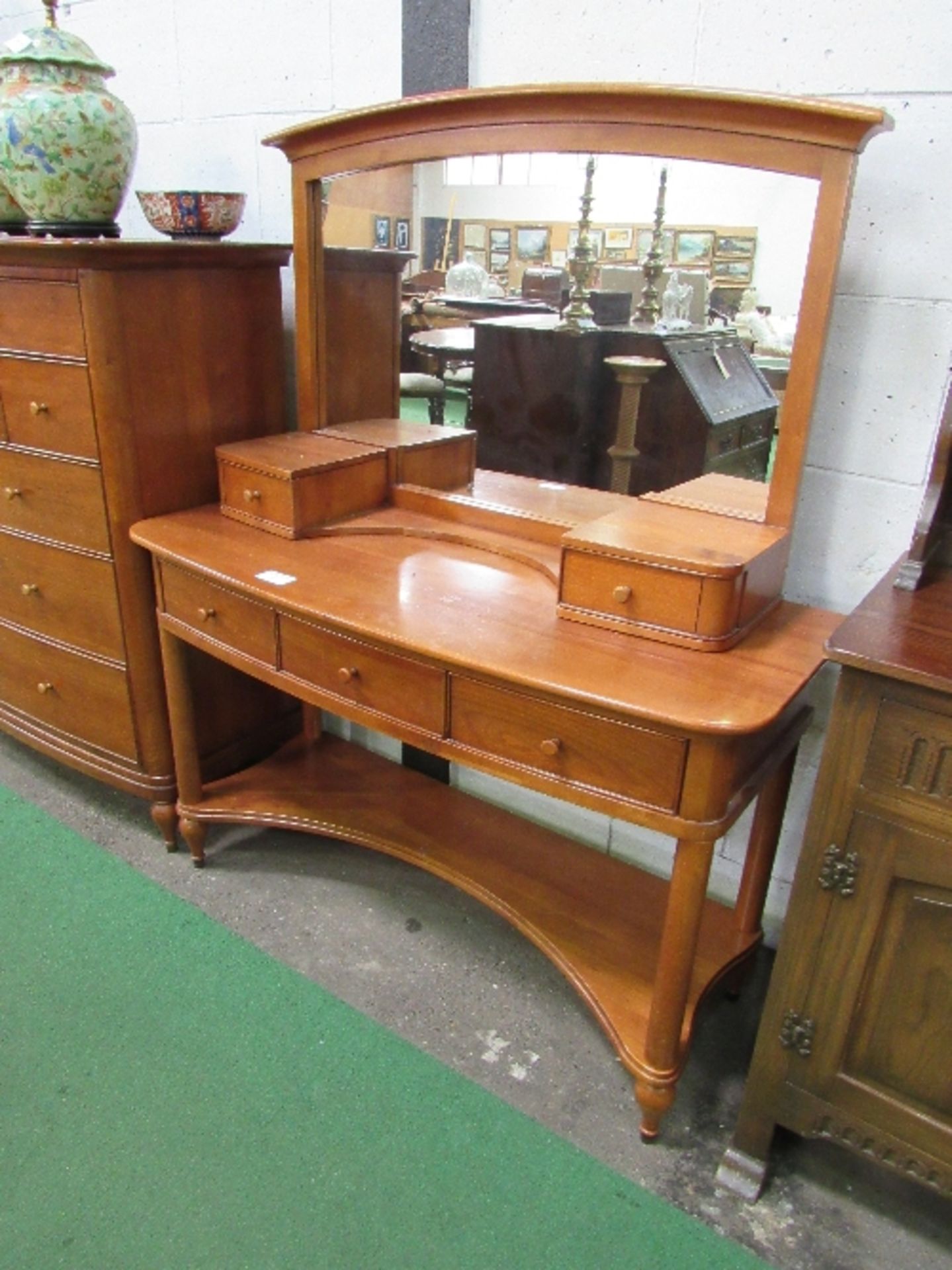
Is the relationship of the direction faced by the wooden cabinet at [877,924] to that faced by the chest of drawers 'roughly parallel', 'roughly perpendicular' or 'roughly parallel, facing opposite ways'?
roughly parallel

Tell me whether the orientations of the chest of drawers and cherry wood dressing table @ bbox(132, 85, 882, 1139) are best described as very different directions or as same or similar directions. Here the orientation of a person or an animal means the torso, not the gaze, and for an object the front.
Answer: same or similar directions

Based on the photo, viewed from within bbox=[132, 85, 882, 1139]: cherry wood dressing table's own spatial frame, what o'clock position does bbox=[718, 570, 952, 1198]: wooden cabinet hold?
The wooden cabinet is roughly at 9 o'clock from the cherry wood dressing table.

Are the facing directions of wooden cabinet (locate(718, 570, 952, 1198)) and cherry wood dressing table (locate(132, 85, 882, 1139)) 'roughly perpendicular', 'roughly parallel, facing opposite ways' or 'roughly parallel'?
roughly parallel

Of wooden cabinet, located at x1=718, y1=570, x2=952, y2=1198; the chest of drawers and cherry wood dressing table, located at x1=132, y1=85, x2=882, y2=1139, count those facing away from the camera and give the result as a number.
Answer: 0

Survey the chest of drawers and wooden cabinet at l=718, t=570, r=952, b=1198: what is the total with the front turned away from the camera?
0

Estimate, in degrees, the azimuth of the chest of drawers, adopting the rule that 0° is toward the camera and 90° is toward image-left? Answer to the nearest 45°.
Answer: approximately 45°

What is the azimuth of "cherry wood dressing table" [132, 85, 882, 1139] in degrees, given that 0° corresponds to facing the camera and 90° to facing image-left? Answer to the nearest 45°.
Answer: approximately 45°

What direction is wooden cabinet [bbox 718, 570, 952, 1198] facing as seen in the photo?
toward the camera

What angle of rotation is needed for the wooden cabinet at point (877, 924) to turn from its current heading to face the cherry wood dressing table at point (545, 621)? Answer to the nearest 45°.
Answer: approximately 90° to its right

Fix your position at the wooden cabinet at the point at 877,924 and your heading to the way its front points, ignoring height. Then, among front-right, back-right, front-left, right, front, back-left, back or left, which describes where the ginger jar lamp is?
right

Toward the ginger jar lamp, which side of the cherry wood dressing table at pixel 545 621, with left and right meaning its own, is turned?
right
